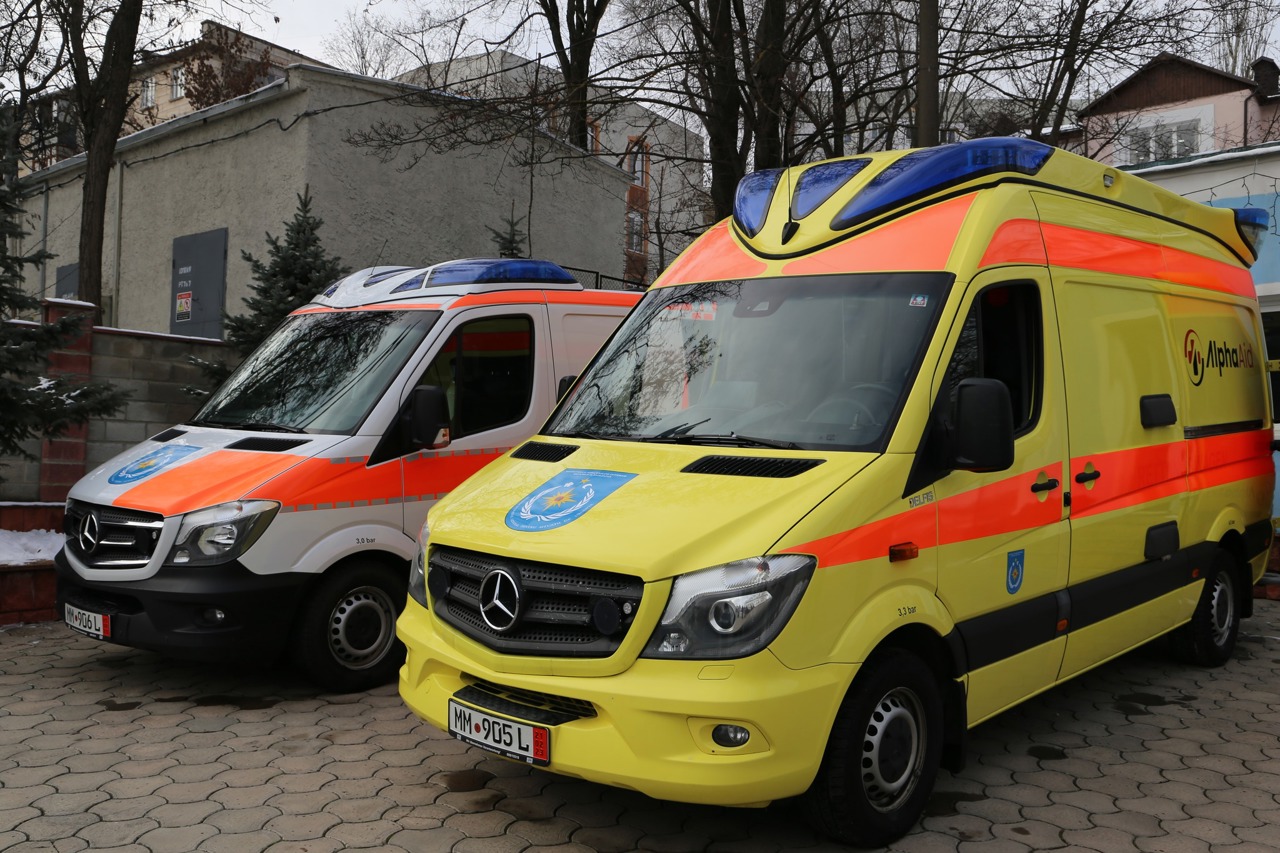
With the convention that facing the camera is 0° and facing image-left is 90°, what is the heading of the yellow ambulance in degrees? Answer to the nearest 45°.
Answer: approximately 45°

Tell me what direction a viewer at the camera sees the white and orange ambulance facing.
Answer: facing the viewer and to the left of the viewer

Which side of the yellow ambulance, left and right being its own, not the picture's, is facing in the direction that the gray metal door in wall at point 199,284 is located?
right

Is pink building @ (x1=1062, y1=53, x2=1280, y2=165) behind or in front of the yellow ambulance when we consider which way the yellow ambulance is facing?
behind

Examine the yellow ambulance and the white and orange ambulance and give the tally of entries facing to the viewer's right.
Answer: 0

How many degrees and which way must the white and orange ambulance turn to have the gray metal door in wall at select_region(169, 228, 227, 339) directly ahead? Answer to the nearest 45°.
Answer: approximately 135° to its right

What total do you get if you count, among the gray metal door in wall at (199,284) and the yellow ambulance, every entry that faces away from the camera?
0

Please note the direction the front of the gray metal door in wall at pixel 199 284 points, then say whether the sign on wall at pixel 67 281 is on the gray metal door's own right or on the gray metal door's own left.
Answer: on the gray metal door's own right

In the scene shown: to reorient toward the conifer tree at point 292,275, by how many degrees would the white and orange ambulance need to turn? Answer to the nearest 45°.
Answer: approximately 135° to its right

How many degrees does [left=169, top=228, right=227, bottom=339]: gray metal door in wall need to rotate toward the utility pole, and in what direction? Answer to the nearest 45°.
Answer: approximately 90° to its left

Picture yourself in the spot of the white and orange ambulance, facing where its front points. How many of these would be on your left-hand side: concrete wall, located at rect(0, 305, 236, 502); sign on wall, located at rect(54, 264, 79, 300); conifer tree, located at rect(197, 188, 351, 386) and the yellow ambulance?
1

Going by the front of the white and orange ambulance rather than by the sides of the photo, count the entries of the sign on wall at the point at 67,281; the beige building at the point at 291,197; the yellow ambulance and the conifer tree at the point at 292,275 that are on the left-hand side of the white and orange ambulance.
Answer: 1
